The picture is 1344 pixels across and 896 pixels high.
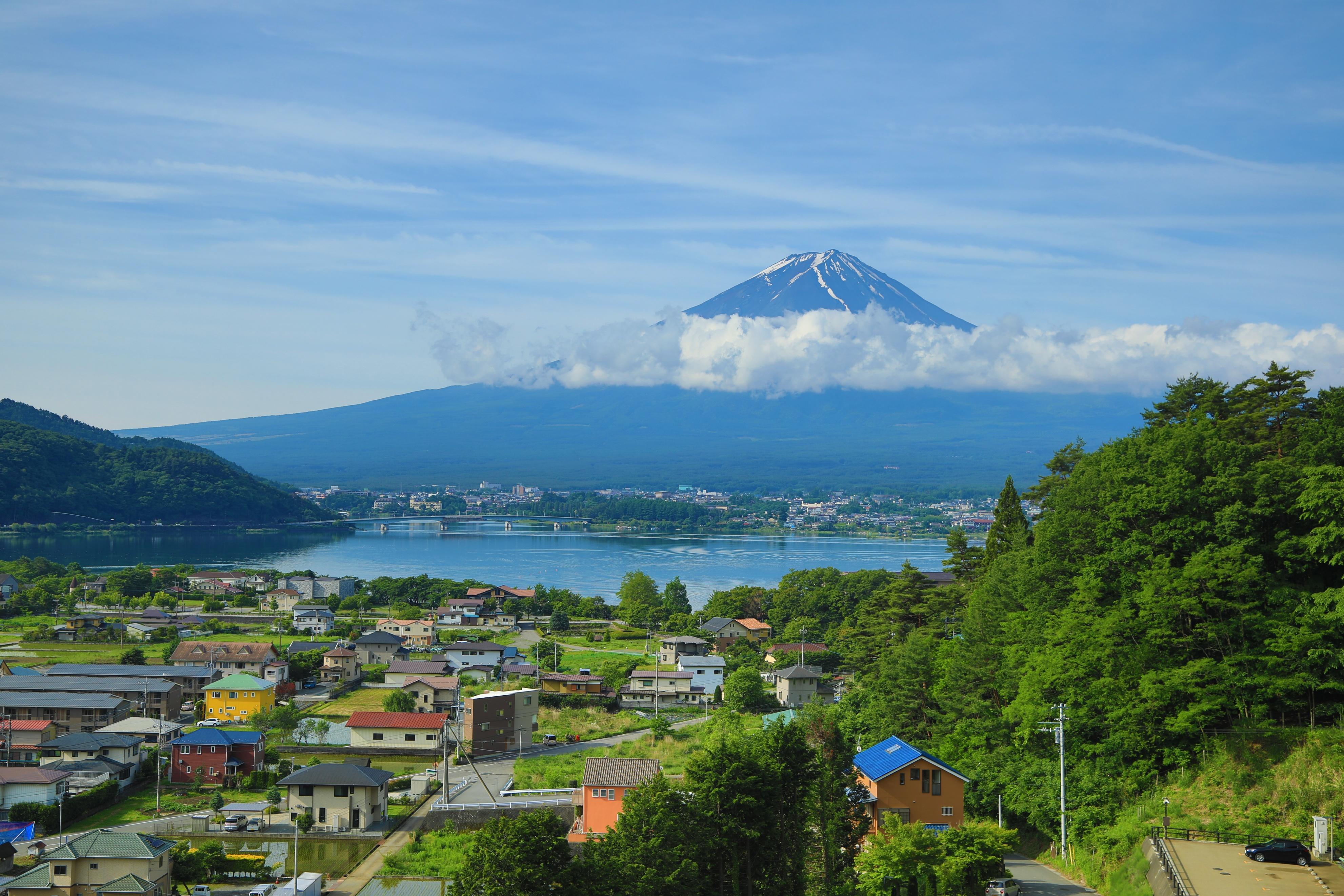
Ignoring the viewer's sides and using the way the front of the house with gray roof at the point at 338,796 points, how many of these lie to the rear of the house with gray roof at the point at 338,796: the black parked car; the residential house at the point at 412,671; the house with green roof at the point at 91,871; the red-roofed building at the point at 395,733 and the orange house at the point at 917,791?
2

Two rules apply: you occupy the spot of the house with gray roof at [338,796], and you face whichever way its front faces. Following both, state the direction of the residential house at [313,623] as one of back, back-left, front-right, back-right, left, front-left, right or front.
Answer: back

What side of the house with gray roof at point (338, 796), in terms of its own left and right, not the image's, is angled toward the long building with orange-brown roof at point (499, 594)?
back

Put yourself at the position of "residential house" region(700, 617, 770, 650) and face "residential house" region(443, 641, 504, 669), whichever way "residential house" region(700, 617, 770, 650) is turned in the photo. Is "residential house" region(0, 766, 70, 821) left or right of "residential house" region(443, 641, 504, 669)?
left

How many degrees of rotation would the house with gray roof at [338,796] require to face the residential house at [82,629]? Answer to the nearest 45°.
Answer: approximately 180°

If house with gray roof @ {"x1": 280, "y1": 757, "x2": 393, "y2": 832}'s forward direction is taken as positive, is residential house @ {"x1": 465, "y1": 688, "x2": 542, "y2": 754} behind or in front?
behind

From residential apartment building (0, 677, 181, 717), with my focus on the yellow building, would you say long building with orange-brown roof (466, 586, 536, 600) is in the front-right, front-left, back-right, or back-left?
front-left

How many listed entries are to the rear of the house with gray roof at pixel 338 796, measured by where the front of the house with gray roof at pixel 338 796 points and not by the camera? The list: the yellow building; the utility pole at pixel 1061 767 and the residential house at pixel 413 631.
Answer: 2

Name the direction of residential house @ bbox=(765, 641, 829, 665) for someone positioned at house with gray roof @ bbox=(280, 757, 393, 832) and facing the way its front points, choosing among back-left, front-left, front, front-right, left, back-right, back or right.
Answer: back-left

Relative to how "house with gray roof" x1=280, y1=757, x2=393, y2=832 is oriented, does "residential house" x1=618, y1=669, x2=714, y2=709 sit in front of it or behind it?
behind

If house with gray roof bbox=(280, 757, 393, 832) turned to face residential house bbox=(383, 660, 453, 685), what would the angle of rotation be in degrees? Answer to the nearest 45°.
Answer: approximately 180°

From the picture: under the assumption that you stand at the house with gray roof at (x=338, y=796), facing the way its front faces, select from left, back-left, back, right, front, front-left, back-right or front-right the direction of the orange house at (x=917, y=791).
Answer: front-left

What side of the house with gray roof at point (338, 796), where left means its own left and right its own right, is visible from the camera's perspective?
front

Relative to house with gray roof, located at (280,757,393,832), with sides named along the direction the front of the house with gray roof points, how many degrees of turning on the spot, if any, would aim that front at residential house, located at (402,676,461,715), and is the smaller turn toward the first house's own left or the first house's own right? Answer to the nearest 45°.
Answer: approximately 180°

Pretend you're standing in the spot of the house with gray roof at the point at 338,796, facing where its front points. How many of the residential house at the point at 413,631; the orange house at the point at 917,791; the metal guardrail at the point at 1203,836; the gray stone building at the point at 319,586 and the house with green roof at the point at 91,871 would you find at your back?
2

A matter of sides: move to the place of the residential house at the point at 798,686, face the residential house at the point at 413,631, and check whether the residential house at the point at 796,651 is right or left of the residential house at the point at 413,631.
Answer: right

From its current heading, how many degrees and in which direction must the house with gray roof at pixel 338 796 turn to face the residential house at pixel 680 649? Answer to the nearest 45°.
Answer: approximately 135° to its left

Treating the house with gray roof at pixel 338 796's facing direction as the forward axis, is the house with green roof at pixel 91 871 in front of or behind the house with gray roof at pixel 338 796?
in front

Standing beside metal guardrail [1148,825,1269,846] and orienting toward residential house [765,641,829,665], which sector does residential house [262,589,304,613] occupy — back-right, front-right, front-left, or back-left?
front-left
